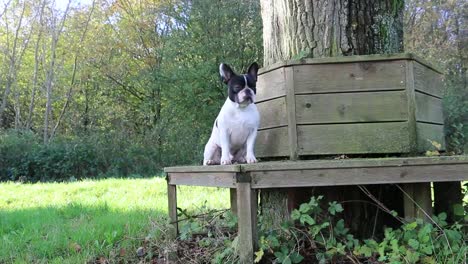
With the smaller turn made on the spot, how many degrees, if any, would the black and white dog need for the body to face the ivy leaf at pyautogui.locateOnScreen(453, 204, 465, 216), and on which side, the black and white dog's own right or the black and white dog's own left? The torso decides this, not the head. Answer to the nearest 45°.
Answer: approximately 45° to the black and white dog's own left

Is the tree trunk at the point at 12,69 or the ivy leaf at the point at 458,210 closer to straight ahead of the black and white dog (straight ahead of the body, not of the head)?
the ivy leaf

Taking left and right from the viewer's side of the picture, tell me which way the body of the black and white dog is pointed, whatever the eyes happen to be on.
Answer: facing the viewer and to the right of the viewer
